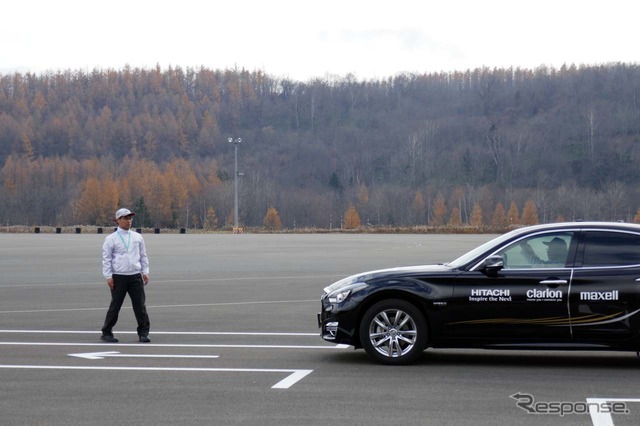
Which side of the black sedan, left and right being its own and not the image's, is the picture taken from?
left
